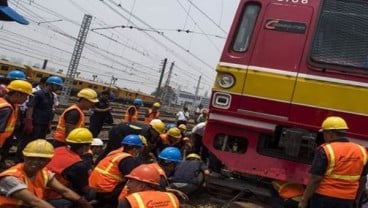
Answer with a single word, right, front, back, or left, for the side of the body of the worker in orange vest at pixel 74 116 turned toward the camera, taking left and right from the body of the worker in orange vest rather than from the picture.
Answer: right

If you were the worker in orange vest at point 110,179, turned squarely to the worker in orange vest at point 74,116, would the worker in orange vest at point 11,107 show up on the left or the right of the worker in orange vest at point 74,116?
left

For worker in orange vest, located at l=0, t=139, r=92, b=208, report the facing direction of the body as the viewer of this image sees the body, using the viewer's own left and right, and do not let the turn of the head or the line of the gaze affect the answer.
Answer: facing the viewer and to the right of the viewer

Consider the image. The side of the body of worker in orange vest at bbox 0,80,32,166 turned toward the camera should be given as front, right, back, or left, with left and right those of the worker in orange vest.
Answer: right

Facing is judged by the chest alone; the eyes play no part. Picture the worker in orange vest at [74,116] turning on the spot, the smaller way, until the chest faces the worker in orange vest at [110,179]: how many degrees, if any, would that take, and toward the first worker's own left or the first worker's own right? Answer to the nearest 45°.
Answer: approximately 45° to the first worker's own right

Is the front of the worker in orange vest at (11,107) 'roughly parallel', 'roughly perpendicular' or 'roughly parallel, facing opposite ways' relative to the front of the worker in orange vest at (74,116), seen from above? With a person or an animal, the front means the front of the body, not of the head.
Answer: roughly parallel

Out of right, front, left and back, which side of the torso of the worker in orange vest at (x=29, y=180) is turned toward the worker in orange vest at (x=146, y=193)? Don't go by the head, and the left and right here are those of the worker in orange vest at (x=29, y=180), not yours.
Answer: front

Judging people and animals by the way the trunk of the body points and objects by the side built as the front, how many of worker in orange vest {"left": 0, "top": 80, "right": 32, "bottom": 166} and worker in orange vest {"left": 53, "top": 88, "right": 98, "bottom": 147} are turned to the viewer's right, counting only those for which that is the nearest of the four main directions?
2

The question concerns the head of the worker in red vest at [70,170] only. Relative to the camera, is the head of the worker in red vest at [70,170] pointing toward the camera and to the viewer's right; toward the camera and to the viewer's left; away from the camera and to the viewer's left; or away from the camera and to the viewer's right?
away from the camera and to the viewer's right

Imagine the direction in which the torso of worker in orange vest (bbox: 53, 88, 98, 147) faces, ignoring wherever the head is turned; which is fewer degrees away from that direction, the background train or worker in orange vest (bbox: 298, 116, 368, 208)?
the worker in orange vest

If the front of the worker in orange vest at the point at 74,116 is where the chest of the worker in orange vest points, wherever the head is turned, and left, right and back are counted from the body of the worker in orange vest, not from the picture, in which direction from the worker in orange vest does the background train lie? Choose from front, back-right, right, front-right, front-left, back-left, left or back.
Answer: left

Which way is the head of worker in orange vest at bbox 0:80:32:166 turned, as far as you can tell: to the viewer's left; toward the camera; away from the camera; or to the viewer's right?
to the viewer's right
